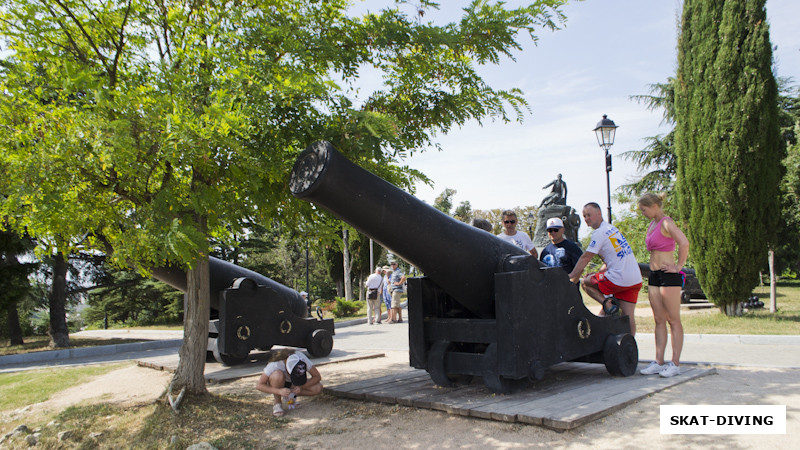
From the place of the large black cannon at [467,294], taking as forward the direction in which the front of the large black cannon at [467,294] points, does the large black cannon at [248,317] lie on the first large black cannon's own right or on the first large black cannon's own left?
on the first large black cannon's own right

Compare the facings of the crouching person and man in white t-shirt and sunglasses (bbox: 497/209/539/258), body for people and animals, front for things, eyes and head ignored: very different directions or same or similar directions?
same or similar directions

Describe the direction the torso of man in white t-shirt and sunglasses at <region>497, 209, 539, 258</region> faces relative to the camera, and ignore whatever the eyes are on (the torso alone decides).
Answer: toward the camera

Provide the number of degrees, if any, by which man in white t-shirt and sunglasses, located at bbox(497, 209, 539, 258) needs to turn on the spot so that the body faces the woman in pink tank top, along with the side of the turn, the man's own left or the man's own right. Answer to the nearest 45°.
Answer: approximately 45° to the man's own left

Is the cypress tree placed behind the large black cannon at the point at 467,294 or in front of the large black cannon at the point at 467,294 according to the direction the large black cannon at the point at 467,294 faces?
behind

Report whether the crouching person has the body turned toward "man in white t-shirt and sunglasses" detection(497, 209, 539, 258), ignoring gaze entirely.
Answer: no

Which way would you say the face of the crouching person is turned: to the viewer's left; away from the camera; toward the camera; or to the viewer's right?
toward the camera

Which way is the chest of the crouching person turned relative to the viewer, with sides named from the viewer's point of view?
facing the viewer

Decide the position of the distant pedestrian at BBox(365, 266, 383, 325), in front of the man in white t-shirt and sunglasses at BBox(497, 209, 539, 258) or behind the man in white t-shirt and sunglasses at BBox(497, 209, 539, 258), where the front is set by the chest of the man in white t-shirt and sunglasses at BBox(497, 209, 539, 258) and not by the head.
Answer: behind

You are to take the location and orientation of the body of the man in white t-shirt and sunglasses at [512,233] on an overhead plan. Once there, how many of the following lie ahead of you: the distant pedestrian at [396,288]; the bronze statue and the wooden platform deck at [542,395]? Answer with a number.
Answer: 1

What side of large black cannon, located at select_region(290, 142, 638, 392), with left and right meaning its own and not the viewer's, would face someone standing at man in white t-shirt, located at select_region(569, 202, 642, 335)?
back

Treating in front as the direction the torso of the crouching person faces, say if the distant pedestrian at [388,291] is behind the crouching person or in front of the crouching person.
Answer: behind

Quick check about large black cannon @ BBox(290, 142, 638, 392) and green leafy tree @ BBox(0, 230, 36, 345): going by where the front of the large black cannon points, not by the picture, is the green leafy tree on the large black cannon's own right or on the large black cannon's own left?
on the large black cannon's own right
